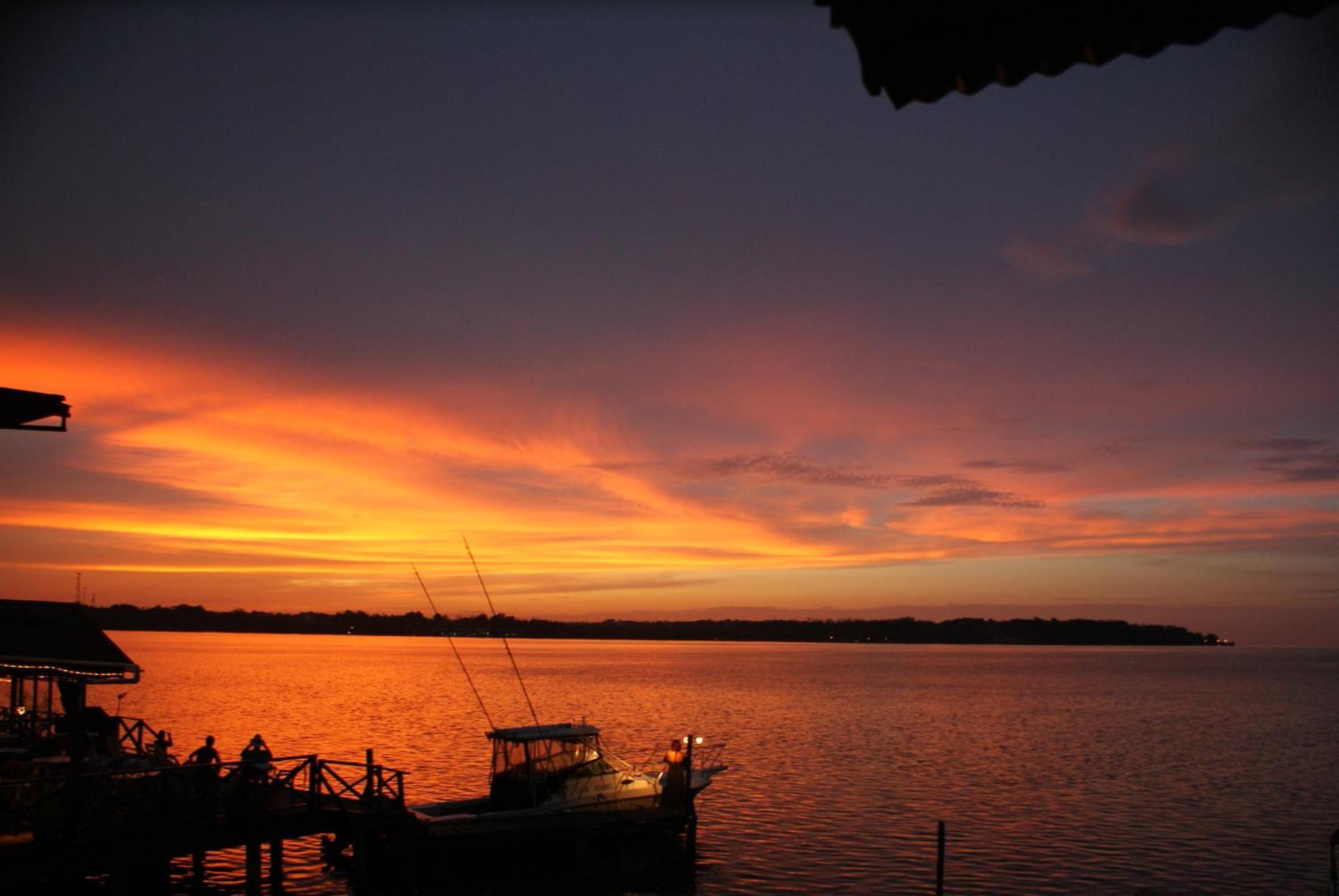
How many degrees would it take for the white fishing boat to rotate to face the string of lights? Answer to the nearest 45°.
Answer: approximately 135° to its right

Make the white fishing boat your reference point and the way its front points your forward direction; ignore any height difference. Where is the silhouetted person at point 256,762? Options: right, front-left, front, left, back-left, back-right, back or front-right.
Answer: back-right

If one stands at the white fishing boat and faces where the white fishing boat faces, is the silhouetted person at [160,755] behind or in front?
behind

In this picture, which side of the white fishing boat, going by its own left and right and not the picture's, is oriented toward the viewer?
right
